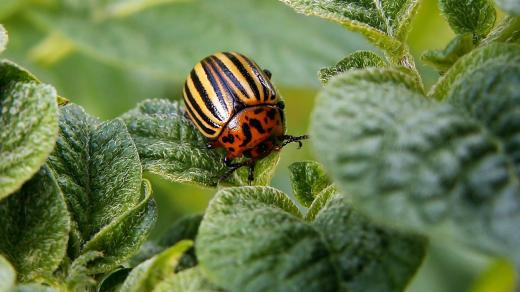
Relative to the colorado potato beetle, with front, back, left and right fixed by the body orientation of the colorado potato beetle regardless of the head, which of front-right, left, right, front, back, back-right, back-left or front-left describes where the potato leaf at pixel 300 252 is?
front-right

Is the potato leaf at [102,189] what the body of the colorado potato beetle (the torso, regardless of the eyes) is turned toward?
no

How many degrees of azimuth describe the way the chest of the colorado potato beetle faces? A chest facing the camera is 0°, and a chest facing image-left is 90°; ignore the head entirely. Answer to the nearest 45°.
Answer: approximately 315°

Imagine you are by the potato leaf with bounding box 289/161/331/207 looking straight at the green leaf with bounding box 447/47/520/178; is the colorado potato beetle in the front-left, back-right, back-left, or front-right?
back-left

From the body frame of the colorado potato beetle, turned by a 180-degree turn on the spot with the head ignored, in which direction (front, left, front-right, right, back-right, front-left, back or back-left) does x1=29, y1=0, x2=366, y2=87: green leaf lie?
front-right

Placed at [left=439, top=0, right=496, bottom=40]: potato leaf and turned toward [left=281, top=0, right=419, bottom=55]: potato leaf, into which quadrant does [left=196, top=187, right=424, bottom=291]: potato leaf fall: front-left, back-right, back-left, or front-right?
front-left

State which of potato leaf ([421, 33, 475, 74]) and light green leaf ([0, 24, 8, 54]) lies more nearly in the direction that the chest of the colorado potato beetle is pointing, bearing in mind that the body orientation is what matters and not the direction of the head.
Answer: the potato leaf

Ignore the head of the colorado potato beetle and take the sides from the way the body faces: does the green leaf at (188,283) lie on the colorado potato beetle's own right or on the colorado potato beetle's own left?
on the colorado potato beetle's own right

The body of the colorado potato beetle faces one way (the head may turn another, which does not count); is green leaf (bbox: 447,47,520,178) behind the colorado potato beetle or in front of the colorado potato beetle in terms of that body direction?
in front

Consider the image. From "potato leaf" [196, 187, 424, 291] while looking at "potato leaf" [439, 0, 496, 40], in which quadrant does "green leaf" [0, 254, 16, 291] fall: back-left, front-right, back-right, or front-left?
back-left

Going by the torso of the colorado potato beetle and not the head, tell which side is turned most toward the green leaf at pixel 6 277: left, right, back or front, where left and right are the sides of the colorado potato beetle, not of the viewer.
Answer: right

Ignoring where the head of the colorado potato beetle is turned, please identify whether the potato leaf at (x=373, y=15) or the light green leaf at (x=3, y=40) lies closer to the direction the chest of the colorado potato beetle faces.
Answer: the potato leaf
